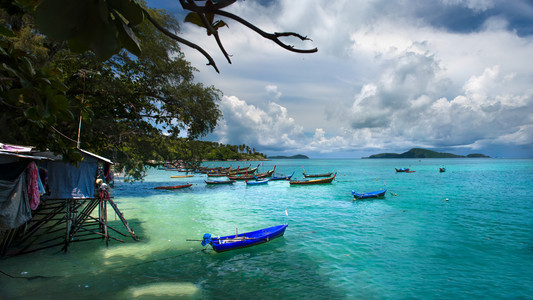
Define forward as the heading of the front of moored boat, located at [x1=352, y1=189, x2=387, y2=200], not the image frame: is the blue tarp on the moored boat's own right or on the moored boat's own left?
on the moored boat's own right

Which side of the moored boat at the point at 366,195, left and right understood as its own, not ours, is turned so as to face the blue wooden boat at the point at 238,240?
right

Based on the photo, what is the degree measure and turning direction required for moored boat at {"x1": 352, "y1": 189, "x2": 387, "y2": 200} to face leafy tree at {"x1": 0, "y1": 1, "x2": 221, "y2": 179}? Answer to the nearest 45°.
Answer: approximately 135° to its right

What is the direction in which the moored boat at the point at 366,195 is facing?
to the viewer's right

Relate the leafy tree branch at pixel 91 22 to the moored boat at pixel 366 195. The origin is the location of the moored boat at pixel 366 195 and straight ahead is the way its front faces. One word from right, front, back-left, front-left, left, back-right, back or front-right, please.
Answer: right
